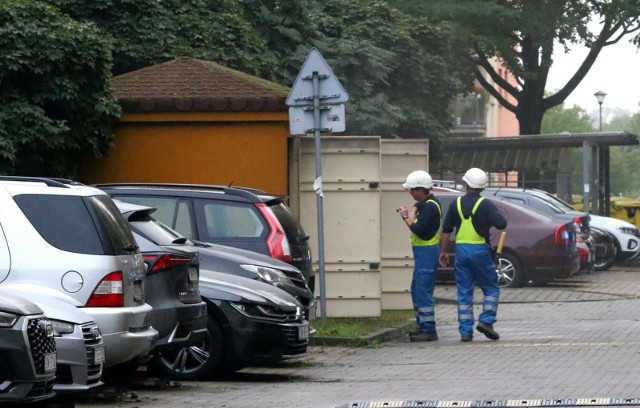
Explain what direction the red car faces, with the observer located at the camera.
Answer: facing away from the viewer and to the left of the viewer

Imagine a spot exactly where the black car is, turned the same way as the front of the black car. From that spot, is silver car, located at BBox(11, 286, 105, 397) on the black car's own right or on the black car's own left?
on the black car's own right

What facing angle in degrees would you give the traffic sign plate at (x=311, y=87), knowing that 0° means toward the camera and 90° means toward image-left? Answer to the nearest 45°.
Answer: approximately 180°

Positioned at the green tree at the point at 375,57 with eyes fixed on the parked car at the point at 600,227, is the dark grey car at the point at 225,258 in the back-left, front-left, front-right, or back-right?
back-right

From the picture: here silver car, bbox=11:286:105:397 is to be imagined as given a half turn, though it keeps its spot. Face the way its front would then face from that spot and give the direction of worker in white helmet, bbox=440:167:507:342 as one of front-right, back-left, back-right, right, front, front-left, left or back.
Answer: right

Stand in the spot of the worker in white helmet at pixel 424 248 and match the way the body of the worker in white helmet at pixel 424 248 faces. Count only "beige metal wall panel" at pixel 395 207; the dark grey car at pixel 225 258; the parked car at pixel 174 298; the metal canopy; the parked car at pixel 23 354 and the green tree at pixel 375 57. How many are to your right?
3

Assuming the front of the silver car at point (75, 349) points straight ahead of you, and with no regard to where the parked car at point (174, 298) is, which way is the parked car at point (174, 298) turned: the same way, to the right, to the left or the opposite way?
the opposite way

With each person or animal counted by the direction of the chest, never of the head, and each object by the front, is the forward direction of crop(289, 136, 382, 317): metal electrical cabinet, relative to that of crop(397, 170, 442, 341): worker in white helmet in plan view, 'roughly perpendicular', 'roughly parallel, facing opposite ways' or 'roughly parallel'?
roughly perpendicular

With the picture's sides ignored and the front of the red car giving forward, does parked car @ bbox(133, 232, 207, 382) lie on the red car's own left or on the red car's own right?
on the red car's own left

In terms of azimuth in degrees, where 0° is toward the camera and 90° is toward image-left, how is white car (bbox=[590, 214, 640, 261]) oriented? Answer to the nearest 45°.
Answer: approximately 315°

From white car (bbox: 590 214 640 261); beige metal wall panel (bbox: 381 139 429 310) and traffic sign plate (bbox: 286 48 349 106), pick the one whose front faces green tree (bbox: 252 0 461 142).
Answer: the traffic sign plate

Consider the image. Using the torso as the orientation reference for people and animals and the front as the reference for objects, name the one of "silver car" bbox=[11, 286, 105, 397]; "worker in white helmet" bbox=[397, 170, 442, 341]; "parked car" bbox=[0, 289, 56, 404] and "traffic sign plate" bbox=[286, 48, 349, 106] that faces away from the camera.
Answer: the traffic sign plate

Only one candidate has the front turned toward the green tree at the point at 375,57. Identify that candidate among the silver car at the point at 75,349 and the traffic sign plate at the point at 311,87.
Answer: the traffic sign plate
